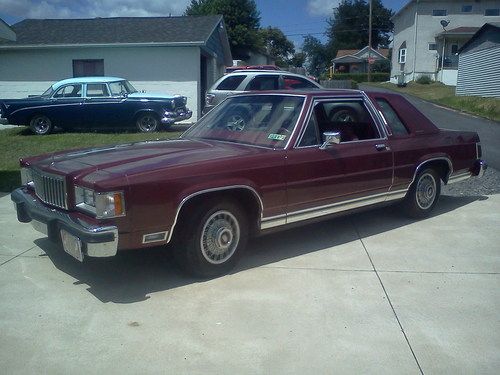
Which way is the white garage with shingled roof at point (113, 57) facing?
to the viewer's right

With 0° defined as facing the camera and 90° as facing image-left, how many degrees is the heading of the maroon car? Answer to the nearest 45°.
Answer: approximately 45°

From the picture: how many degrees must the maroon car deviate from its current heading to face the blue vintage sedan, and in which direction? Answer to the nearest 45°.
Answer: approximately 90° to its right

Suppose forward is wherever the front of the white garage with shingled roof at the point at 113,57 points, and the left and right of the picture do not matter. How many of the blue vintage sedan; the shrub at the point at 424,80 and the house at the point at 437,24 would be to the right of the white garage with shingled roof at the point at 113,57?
1
